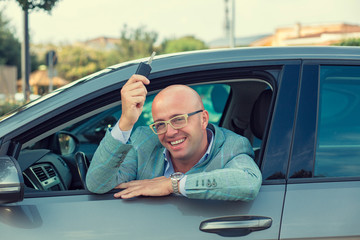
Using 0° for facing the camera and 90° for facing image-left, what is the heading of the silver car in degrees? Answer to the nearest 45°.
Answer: approximately 90°
